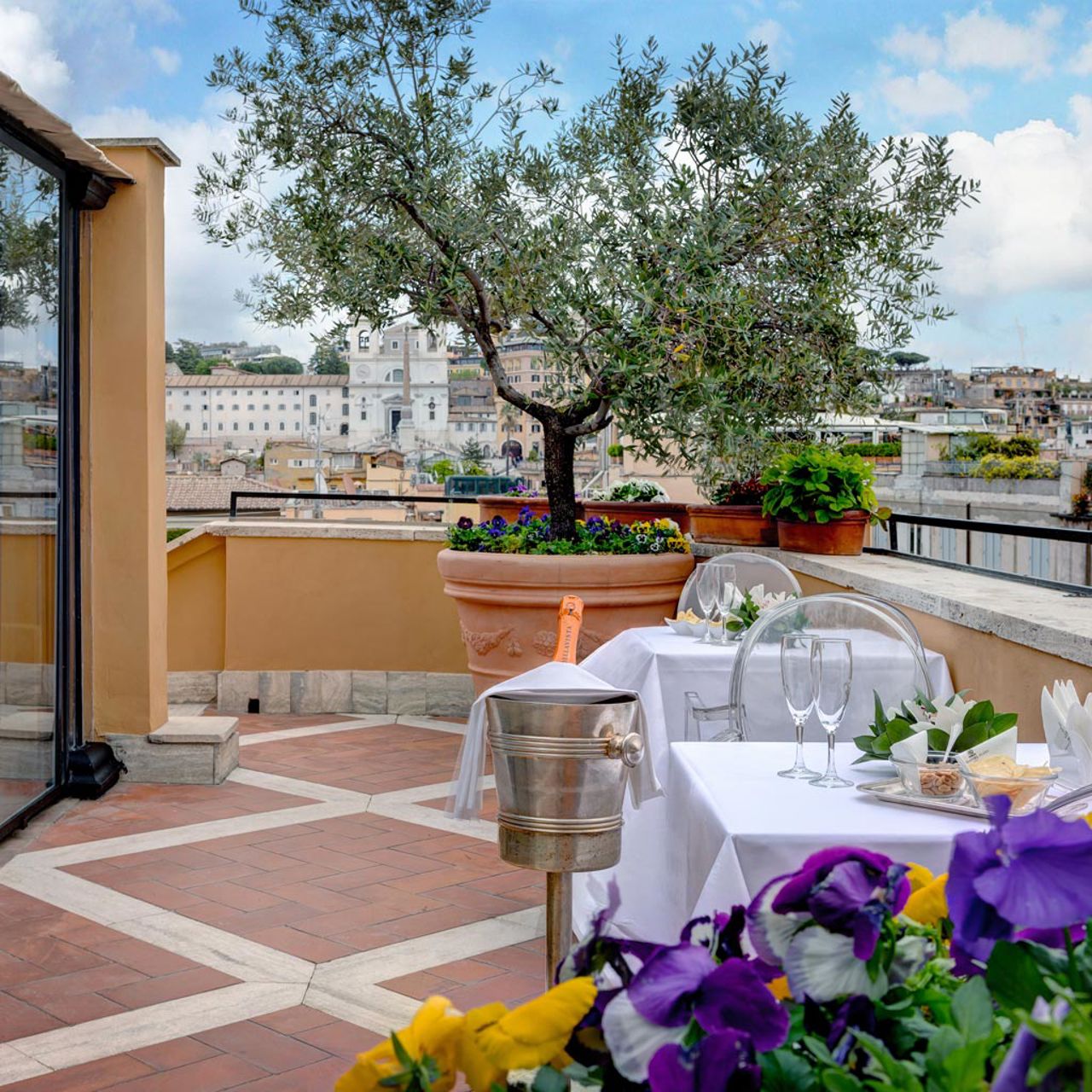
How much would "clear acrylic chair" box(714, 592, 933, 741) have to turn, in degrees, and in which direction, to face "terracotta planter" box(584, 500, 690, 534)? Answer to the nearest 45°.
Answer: approximately 180°

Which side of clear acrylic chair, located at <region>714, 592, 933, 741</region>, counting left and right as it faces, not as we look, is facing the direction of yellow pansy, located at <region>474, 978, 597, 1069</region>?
front

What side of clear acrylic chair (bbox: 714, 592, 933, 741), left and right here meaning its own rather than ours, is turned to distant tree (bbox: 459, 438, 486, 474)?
back

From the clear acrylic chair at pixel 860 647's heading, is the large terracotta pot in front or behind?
behind

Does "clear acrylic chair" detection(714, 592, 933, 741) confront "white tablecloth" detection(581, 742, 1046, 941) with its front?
yes

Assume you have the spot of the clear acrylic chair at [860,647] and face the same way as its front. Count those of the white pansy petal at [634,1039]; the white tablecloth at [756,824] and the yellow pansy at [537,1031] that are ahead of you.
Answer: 3

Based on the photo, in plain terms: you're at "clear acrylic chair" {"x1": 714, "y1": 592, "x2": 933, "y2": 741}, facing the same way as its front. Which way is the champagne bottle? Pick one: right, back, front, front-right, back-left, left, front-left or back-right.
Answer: front-right

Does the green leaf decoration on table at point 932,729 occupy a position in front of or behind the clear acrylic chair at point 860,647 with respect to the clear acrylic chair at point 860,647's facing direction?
in front

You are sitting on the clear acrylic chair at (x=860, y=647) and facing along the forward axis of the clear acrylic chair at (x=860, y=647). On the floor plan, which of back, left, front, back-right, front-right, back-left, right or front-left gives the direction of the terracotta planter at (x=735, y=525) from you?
back

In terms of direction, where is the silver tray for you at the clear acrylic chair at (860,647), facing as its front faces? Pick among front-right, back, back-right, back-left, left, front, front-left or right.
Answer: front

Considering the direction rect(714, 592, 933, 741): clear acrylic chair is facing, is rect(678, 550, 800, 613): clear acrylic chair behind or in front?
behind

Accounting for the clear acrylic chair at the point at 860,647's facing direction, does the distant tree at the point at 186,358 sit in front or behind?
behind

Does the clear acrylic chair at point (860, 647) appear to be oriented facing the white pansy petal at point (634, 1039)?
yes

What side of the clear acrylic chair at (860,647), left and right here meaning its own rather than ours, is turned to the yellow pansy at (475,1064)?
front

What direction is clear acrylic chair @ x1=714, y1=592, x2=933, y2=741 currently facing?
toward the camera
